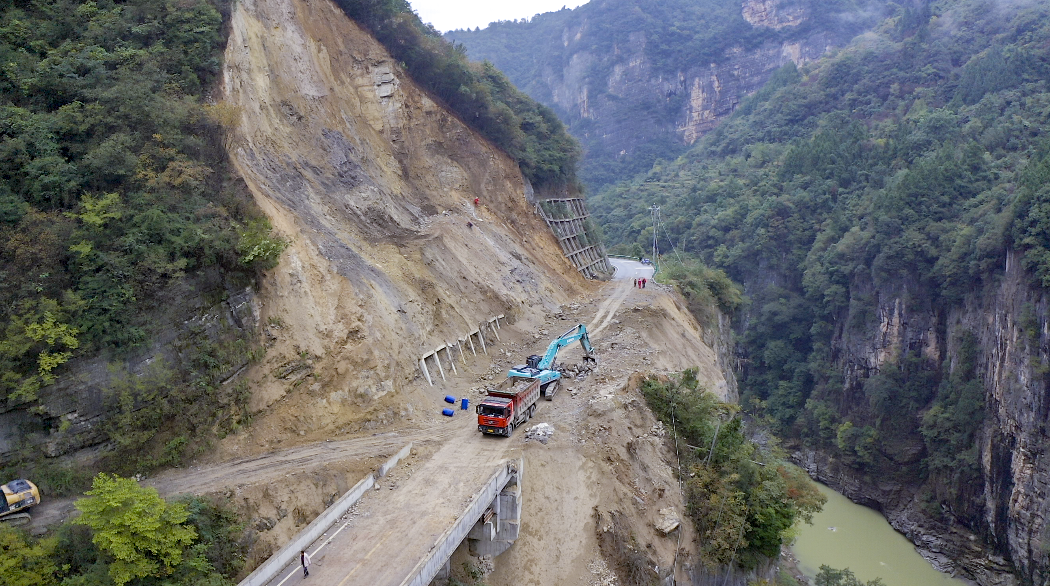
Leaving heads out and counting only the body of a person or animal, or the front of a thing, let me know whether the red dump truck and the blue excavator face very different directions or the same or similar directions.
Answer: very different directions

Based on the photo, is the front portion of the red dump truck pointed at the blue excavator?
no

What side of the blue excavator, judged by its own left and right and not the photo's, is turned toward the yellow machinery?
back

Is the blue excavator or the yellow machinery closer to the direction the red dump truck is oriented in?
the yellow machinery

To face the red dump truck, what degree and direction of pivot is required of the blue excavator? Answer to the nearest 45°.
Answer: approximately 135° to its right

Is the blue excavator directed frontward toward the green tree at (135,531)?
no

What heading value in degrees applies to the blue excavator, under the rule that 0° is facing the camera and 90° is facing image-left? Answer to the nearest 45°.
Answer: approximately 225°

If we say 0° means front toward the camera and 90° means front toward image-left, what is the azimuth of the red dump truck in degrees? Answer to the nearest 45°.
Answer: approximately 45°

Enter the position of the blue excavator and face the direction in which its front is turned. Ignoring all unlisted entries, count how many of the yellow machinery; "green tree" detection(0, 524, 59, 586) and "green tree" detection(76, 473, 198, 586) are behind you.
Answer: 3

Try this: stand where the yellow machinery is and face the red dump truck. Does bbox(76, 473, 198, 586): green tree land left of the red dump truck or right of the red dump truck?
right

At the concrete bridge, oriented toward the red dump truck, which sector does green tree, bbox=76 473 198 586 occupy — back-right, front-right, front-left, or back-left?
back-left

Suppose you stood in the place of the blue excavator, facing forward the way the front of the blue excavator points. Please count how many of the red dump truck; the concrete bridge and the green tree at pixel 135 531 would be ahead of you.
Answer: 0

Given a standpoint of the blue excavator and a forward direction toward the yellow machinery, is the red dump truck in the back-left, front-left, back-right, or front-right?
front-left

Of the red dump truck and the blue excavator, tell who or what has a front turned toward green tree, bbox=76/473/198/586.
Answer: the red dump truck

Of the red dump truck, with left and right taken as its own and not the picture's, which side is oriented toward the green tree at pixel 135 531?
front

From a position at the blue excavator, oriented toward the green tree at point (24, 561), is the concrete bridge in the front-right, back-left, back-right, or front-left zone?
front-left

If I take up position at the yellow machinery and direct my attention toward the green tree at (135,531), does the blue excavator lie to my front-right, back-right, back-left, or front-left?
front-left

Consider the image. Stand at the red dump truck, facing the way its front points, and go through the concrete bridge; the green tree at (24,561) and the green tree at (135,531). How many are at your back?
0

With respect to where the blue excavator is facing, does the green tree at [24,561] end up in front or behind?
behind
